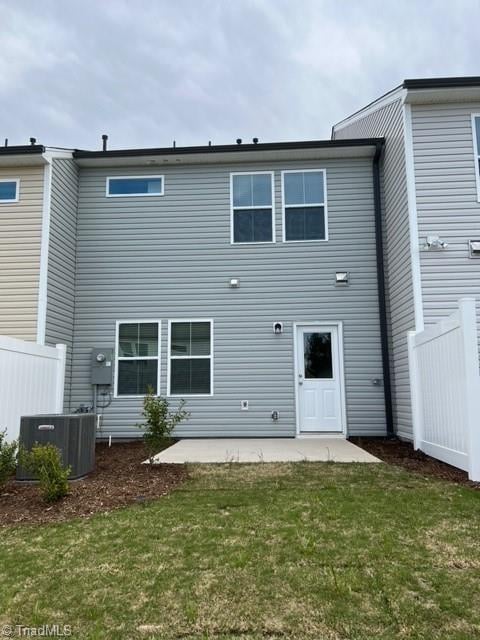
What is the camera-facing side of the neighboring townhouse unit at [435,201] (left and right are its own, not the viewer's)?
back

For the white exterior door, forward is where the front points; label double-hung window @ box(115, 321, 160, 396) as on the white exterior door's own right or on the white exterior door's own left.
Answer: on the white exterior door's own right

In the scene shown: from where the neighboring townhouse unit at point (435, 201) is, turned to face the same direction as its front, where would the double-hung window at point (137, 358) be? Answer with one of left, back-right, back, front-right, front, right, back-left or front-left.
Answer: left

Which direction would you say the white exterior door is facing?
toward the camera

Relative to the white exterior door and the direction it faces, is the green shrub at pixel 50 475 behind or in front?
in front

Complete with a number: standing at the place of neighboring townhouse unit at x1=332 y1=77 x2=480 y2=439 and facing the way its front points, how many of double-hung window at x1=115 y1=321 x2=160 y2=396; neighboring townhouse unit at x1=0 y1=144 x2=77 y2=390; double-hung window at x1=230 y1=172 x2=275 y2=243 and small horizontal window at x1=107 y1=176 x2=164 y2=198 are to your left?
4

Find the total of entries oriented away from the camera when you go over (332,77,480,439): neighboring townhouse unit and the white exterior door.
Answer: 1

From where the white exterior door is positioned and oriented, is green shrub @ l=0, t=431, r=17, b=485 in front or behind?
in front
